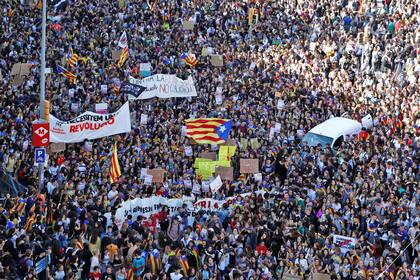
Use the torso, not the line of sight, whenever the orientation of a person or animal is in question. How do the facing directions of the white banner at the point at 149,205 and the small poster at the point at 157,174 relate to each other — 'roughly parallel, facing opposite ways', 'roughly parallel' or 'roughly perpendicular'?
roughly parallel

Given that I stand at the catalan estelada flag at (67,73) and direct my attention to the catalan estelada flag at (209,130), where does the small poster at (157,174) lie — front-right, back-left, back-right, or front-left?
front-right

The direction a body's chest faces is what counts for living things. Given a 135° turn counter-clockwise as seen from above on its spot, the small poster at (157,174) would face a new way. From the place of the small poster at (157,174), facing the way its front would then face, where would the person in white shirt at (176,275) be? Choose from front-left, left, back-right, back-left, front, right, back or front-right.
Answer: back-right

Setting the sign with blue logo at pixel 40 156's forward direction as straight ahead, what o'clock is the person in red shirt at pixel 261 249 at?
The person in red shirt is roughly at 10 o'clock from the sign with blue logo.

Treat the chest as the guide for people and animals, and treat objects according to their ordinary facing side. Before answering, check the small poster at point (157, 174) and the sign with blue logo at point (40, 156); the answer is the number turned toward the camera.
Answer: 2

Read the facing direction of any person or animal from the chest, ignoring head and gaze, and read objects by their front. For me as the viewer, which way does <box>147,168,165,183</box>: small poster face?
facing the viewer

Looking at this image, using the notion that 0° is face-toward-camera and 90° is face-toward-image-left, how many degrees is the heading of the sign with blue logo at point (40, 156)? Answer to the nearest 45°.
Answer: approximately 0°

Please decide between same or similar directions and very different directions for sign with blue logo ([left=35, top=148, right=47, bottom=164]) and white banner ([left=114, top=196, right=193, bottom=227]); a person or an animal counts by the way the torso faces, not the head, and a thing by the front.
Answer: same or similar directions

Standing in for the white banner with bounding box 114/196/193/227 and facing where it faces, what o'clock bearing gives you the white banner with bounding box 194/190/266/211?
the white banner with bounding box 194/190/266/211 is roughly at 9 o'clock from the white banner with bounding box 114/196/193/227.

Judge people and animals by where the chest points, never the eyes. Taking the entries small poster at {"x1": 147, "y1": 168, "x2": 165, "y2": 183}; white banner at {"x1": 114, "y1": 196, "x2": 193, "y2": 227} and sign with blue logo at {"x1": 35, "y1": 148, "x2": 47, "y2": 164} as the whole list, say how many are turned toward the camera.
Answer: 3

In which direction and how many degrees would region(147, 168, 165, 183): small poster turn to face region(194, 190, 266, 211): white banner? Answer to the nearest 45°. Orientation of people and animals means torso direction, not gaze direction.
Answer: approximately 45° to its left

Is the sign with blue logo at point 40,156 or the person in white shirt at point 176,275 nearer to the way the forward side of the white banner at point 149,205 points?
the person in white shirt

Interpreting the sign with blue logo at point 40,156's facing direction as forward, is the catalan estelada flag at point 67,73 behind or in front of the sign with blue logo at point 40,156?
behind
